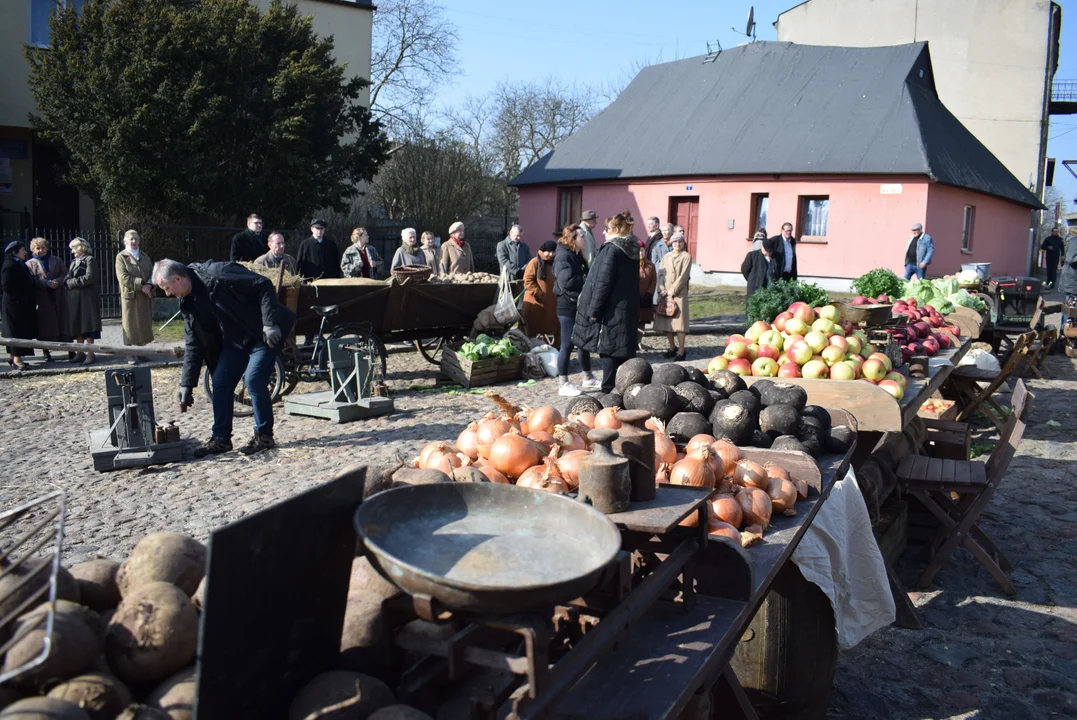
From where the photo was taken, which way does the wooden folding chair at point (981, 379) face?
to the viewer's left

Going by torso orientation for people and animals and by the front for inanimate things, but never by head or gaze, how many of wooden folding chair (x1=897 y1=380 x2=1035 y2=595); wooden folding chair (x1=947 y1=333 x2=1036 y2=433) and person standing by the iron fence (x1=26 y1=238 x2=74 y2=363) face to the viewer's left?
2

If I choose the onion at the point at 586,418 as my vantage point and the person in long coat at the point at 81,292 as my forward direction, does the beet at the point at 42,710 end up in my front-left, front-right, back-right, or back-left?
back-left
